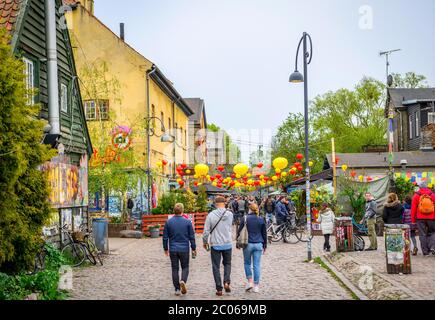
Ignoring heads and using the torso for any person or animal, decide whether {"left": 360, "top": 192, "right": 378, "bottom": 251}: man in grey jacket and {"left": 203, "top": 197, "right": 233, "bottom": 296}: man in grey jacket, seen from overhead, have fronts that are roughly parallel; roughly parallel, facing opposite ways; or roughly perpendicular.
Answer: roughly perpendicular

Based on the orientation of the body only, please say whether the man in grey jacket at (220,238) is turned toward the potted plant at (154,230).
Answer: yes

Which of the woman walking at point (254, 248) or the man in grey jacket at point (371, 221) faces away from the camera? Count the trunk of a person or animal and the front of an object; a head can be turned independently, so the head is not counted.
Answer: the woman walking

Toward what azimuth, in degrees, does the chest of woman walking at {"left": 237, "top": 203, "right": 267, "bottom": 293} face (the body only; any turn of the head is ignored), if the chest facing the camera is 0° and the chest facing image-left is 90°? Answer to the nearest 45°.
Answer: approximately 180°

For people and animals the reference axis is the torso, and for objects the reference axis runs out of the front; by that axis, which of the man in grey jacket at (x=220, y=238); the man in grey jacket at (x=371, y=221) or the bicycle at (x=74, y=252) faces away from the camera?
the man in grey jacket at (x=220, y=238)

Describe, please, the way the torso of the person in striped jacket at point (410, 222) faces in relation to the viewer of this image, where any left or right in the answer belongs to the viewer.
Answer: facing away from the viewer

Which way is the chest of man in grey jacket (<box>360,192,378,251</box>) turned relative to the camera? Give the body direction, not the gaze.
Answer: to the viewer's left

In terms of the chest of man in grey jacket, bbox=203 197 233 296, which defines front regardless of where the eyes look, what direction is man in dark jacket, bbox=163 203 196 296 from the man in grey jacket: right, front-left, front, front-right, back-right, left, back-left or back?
left

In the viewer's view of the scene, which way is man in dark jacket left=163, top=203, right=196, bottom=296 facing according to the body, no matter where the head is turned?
away from the camera

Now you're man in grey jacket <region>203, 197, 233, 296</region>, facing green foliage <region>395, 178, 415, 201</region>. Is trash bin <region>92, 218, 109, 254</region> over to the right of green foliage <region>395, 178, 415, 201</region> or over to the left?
left

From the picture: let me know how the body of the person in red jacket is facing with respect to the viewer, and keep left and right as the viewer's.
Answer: facing away from the viewer

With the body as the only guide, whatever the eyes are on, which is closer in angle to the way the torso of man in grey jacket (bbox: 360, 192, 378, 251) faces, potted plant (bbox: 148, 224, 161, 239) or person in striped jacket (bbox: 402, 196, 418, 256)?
the potted plant

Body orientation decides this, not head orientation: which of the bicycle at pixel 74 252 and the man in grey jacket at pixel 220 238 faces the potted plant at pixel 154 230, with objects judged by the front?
the man in grey jacket

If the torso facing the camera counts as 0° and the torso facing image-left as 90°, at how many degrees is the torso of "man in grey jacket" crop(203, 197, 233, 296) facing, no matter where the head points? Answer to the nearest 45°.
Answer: approximately 180°
